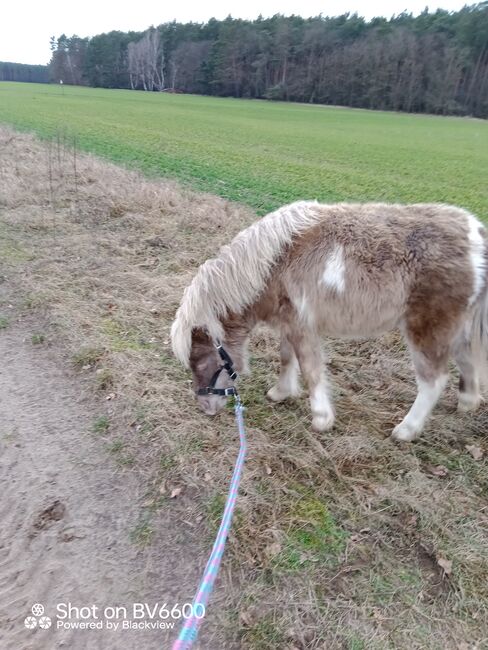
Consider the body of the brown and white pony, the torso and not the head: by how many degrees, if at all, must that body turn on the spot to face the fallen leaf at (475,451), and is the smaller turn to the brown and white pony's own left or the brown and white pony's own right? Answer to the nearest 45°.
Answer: approximately 180°

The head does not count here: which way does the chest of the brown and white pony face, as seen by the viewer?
to the viewer's left

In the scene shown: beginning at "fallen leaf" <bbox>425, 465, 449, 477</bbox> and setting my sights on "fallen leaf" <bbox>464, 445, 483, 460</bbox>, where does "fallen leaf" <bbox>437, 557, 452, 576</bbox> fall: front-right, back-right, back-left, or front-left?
back-right

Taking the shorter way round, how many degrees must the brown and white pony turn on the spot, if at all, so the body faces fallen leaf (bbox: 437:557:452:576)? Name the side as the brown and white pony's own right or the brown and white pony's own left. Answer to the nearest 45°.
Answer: approximately 135° to the brown and white pony's own left
